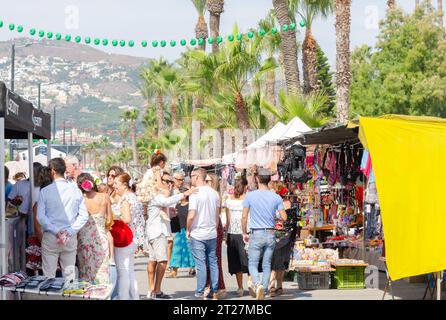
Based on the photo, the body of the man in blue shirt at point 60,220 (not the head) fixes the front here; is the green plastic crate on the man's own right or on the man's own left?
on the man's own right

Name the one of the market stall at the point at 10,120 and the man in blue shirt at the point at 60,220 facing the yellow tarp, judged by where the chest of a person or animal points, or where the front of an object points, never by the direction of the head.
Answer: the market stall

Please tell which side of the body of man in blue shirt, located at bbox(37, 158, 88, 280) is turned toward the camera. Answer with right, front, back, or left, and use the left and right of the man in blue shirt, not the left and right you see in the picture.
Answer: back

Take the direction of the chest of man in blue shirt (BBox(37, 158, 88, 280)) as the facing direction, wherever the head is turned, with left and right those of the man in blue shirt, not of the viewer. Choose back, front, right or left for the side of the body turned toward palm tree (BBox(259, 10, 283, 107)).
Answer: front

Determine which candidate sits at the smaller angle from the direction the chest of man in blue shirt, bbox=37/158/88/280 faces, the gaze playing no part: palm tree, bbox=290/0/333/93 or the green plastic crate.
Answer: the palm tree

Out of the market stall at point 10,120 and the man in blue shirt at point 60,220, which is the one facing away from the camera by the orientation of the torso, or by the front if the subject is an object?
the man in blue shirt

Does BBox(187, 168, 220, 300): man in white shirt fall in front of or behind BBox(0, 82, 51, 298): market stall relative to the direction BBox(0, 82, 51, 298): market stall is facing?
in front

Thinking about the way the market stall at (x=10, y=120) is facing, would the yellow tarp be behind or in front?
in front

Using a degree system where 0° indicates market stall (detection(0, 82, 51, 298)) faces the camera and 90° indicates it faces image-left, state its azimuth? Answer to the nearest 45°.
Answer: approximately 270°

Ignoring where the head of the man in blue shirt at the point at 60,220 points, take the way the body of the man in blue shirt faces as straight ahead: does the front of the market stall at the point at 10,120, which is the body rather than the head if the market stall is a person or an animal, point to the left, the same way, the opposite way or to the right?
to the right

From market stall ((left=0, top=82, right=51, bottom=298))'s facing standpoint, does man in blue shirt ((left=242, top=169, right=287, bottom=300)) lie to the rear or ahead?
ahead

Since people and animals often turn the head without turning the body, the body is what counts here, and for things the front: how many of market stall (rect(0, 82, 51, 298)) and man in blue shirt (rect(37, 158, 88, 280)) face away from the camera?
1

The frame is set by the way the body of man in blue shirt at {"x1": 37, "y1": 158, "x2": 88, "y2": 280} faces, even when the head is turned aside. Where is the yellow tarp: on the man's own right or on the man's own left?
on the man's own right
